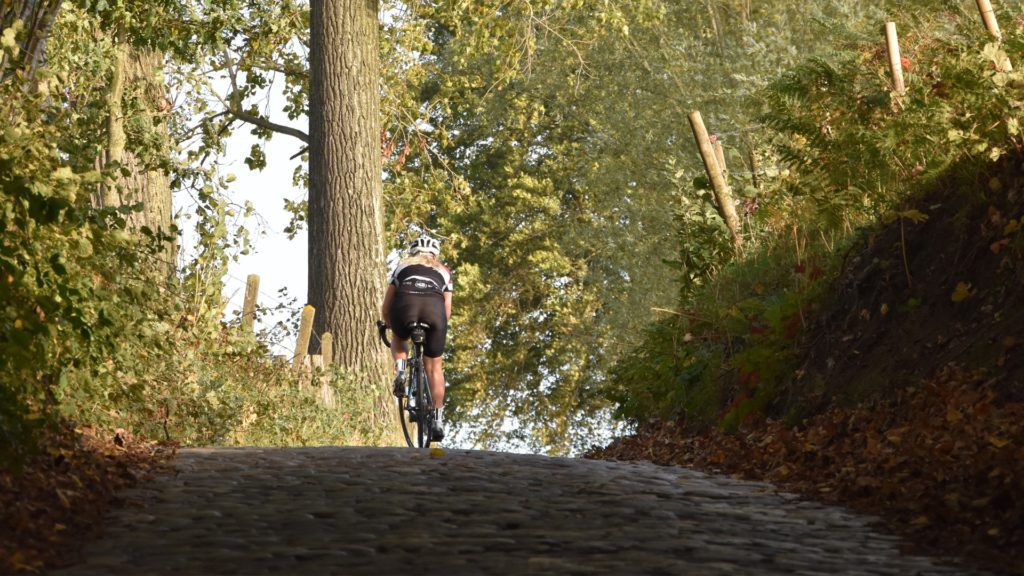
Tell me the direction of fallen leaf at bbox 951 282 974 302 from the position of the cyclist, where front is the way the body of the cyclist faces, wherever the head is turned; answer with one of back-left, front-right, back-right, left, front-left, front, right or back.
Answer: back-right

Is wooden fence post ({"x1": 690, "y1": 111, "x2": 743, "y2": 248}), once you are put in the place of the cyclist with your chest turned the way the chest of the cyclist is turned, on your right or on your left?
on your right

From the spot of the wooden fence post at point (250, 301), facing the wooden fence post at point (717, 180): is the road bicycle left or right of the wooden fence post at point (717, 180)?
right

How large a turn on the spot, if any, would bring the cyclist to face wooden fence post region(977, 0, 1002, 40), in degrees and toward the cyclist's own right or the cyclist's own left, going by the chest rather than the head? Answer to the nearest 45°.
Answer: approximately 135° to the cyclist's own right

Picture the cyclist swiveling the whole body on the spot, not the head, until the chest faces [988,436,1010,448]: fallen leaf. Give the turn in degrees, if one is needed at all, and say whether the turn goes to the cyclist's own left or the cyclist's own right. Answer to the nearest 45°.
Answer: approximately 135° to the cyclist's own right

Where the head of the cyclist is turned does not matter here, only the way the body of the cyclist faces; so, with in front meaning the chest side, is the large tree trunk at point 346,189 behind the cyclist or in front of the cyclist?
in front

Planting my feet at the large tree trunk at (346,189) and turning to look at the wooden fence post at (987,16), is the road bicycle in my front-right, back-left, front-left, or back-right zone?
front-right

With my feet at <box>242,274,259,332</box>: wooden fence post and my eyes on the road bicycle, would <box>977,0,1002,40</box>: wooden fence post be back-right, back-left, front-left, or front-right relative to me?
front-left

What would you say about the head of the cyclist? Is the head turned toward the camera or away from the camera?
away from the camera

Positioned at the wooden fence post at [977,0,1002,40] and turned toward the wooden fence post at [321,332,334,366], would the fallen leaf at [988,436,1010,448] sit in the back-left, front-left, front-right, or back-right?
back-left

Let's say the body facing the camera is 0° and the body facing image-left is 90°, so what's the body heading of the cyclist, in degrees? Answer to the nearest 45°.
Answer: approximately 180°

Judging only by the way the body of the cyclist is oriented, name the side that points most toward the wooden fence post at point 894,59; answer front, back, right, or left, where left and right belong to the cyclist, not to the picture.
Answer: right

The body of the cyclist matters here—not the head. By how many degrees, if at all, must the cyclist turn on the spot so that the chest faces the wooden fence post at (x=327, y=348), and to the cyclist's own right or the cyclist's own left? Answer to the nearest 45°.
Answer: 0° — they already face it
